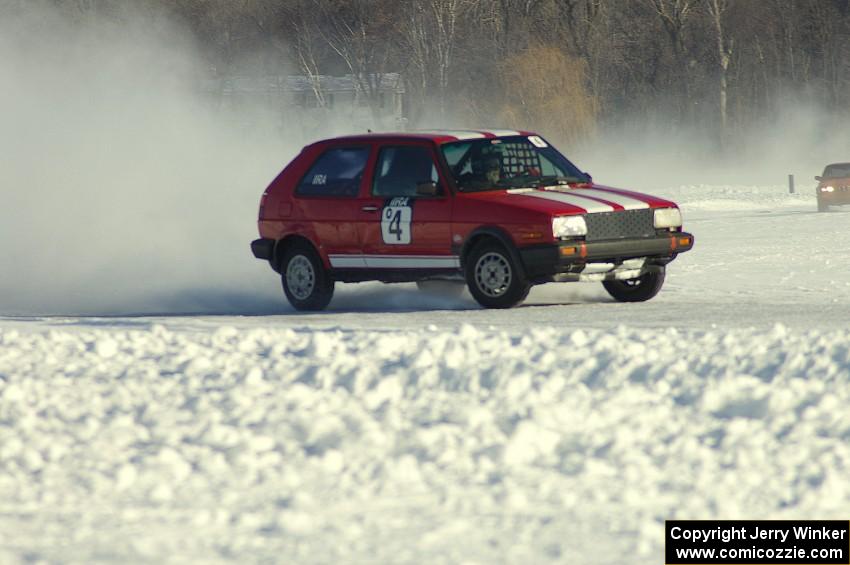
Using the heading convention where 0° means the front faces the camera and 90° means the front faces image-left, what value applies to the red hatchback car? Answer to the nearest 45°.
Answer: approximately 315°

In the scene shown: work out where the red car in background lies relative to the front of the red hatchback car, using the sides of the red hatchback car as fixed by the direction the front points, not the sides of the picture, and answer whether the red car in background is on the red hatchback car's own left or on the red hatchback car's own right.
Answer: on the red hatchback car's own left
